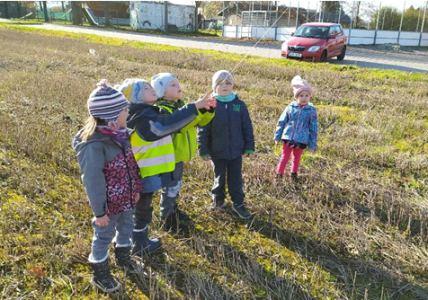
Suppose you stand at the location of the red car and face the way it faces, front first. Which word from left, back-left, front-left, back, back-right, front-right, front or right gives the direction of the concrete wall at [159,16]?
right

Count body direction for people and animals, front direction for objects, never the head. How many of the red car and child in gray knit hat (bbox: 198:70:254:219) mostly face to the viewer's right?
0

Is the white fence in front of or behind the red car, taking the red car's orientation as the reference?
behind

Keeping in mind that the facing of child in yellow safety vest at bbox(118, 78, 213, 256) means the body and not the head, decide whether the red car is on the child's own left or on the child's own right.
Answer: on the child's own left

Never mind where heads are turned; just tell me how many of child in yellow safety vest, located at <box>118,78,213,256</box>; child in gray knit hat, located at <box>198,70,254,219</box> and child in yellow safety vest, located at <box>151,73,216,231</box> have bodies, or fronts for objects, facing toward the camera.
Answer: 1

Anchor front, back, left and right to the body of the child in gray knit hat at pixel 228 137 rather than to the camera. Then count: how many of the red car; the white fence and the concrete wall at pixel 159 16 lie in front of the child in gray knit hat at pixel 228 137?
0

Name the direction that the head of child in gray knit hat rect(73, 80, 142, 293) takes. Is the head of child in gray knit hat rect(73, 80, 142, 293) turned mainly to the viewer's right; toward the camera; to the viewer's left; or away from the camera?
to the viewer's right

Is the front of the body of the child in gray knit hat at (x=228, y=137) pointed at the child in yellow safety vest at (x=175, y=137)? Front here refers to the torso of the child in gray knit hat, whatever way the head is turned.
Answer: no

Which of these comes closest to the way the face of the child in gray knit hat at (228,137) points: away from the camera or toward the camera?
toward the camera

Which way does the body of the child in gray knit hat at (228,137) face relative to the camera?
toward the camera

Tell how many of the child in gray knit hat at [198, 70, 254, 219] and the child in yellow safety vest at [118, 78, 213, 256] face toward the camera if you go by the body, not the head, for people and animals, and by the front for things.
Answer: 1

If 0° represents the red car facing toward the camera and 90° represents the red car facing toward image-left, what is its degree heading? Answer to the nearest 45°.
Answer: approximately 45°

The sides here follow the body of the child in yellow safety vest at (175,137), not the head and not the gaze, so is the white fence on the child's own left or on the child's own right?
on the child's own left

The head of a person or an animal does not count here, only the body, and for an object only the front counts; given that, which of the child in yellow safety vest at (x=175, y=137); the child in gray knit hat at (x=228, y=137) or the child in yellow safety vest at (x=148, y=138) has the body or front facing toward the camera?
the child in gray knit hat

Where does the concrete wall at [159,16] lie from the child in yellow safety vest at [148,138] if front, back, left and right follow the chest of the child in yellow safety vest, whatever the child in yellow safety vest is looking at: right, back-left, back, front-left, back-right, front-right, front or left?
left

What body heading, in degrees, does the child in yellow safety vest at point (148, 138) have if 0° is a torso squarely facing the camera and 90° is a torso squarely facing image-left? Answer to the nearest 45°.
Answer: approximately 270°

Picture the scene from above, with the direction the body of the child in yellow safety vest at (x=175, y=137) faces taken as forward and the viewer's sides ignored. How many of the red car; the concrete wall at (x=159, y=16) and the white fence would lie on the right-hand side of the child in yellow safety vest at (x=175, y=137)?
0

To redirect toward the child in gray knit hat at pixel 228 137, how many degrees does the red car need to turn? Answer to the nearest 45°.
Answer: approximately 45° to its left

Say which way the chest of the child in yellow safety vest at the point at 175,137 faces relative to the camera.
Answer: to the viewer's right
